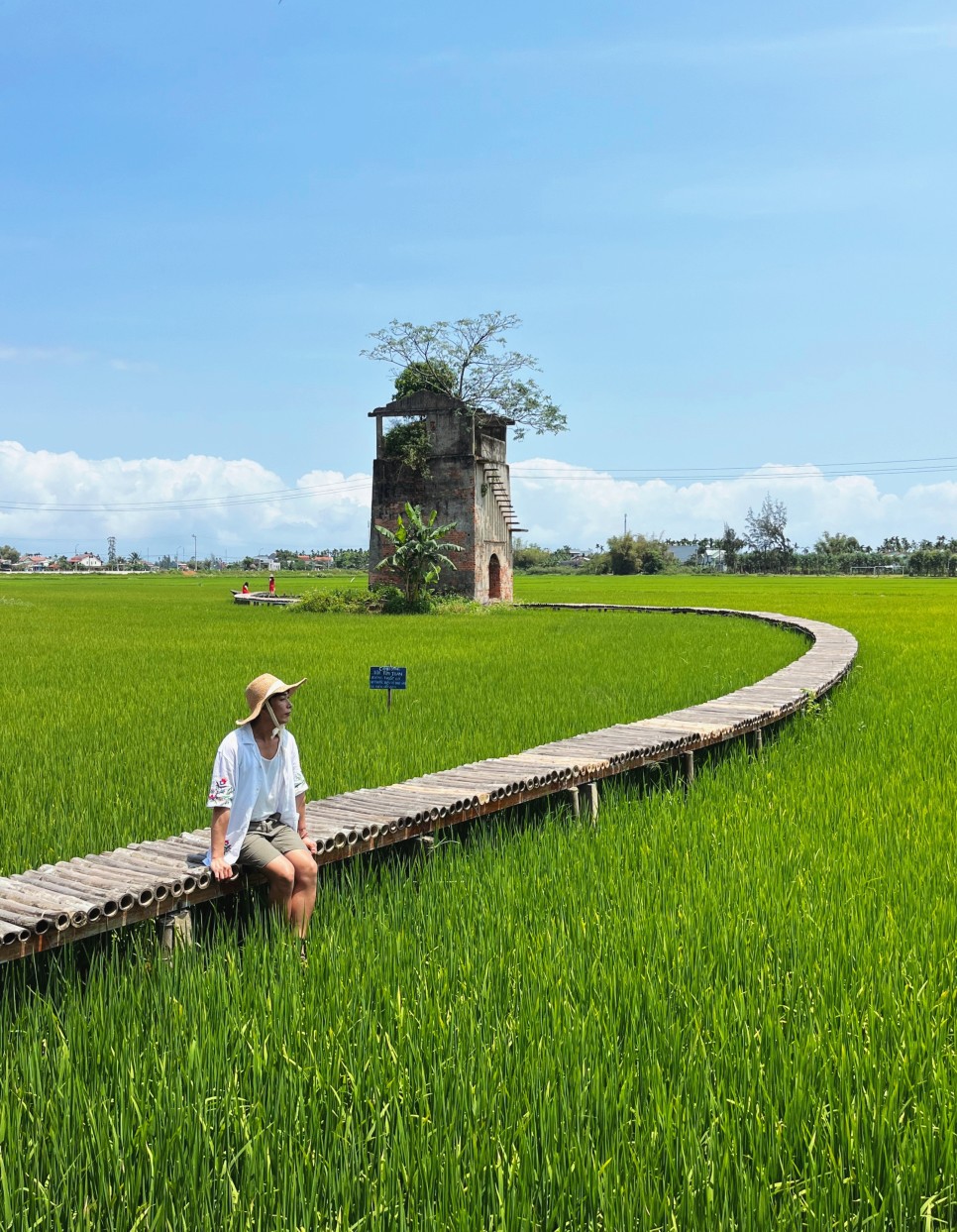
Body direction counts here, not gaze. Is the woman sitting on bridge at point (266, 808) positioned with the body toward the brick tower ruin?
no

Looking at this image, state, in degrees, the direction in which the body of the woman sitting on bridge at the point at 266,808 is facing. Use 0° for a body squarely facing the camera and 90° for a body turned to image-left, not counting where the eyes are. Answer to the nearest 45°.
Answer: approximately 315°

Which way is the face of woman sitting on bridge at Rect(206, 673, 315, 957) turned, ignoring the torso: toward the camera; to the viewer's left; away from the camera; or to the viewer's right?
to the viewer's right
